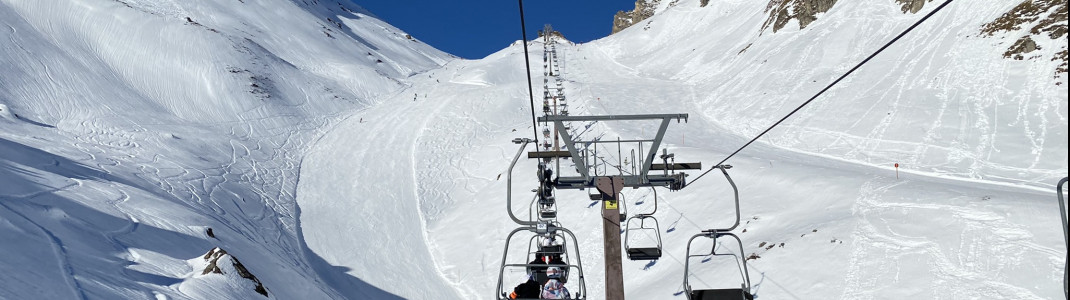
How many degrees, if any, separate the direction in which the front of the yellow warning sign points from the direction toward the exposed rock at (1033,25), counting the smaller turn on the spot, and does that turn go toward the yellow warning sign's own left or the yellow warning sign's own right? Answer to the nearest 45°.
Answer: approximately 135° to the yellow warning sign's own left

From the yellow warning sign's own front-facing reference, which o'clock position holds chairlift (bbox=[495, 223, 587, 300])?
The chairlift is roughly at 1 o'clock from the yellow warning sign.

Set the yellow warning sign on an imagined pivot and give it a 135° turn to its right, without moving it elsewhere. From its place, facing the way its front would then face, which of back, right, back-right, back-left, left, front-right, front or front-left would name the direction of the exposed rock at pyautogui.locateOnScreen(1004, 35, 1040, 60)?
right

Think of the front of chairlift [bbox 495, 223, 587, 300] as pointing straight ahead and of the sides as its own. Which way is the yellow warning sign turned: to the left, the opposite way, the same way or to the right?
the opposite way

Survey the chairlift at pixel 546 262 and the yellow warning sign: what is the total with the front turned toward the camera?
1

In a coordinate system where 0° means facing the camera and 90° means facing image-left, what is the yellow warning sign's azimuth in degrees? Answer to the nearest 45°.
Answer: approximately 0°

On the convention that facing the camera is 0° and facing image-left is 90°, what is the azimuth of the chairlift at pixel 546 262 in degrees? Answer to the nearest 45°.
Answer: approximately 180°
